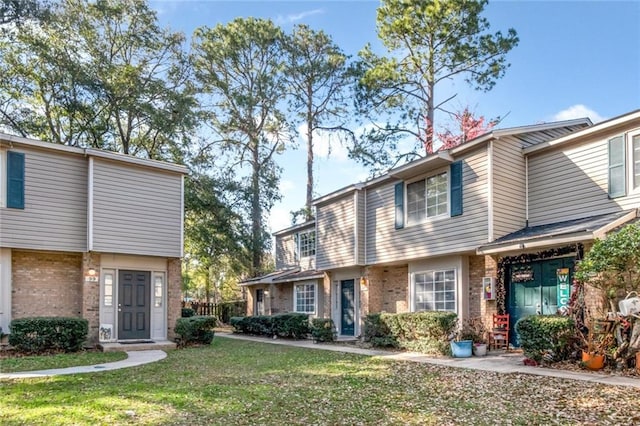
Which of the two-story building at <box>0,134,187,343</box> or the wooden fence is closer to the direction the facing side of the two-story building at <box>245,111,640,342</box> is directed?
the two-story building

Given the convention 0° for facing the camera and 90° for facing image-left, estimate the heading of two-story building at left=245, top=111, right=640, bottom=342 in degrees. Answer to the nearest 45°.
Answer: approximately 45°

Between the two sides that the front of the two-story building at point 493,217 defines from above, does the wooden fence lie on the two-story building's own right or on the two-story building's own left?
on the two-story building's own right

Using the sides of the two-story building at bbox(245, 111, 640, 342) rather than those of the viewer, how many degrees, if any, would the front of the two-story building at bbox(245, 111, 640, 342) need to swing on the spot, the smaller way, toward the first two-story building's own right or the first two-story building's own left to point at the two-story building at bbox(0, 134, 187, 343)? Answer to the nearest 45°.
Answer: approximately 45° to the first two-story building's own right

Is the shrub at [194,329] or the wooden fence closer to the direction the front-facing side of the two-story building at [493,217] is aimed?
the shrub

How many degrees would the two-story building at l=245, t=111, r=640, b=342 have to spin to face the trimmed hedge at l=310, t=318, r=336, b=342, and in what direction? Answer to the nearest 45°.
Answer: approximately 90° to its right

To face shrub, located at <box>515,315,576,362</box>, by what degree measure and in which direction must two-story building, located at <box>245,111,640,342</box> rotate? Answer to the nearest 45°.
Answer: approximately 45° to its left
